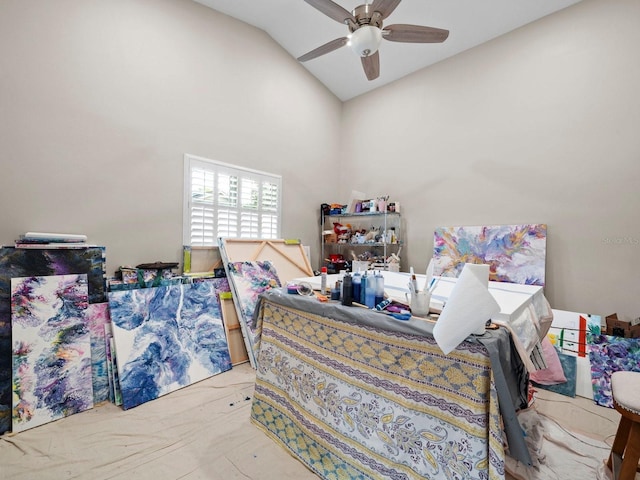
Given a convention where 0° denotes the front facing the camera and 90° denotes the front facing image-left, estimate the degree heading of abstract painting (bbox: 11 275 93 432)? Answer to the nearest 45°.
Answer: approximately 315°

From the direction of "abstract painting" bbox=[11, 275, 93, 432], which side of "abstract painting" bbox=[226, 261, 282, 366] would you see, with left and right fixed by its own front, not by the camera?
right

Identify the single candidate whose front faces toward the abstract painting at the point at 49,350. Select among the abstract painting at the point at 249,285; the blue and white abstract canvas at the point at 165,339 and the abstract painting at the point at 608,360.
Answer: the abstract painting at the point at 608,360

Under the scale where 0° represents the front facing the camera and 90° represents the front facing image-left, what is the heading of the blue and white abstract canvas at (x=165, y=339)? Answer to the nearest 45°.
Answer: approximately 315°
